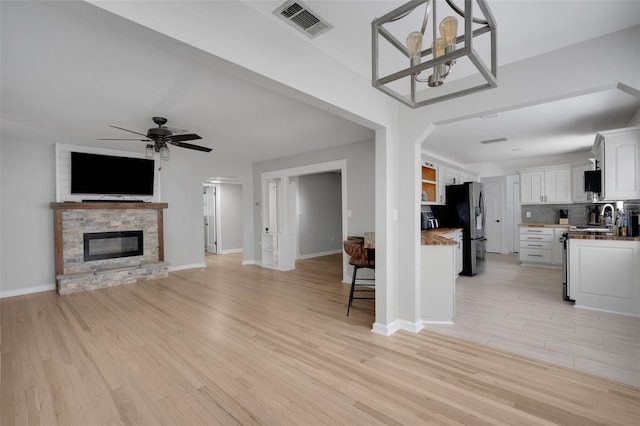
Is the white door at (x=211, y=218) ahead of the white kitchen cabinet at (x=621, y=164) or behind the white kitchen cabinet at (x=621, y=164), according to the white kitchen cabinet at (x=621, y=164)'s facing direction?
ahead

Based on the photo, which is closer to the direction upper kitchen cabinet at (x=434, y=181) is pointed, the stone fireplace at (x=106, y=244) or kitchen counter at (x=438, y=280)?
the kitchen counter

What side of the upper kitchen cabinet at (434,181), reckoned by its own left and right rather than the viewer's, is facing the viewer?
right

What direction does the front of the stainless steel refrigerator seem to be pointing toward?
to the viewer's right

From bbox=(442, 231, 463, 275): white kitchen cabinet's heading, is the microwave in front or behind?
in front

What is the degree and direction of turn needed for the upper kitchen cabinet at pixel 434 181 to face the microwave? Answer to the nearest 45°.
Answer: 0° — it already faces it

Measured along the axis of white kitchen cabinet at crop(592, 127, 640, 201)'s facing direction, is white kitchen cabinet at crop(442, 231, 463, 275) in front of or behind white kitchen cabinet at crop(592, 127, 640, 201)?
in front

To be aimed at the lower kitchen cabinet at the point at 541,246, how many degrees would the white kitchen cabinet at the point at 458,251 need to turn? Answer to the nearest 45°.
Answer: approximately 45° to its left

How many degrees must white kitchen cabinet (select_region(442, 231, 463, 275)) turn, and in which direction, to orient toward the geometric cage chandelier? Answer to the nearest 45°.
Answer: approximately 90° to its right

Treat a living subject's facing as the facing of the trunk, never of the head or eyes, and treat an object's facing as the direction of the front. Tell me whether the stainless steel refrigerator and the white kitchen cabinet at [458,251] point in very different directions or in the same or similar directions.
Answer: same or similar directions

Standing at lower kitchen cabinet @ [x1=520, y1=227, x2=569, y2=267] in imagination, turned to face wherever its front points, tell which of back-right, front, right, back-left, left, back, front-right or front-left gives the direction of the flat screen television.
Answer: front-right

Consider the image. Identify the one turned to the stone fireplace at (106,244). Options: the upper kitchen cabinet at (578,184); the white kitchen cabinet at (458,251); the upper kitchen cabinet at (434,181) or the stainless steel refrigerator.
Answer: the upper kitchen cabinet at (578,184)

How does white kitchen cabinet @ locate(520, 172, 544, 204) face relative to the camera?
toward the camera

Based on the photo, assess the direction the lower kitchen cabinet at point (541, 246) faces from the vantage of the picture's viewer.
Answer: facing the viewer

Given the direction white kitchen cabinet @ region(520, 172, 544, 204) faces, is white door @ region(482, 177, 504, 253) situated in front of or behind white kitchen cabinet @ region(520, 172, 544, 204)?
behind

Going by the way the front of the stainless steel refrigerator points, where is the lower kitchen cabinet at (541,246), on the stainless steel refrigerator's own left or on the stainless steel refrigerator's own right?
on the stainless steel refrigerator's own left

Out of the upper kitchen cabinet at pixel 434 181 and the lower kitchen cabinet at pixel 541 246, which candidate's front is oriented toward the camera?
the lower kitchen cabinet

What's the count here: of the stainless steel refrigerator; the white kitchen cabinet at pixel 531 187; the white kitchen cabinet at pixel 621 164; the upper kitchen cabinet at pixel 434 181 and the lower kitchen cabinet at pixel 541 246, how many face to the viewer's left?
1
